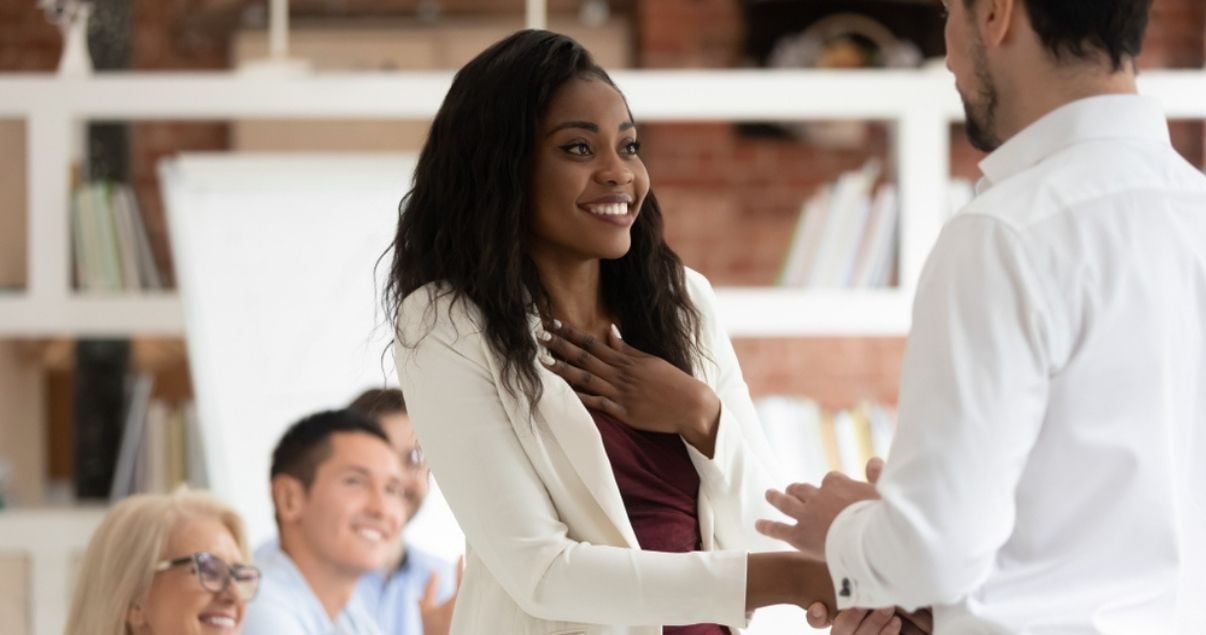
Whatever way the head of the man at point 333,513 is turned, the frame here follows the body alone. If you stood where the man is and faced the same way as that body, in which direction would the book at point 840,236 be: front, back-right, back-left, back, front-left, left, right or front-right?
left

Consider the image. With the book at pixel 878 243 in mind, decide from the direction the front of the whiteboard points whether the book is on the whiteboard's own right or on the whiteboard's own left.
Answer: on the whiteboard's own left

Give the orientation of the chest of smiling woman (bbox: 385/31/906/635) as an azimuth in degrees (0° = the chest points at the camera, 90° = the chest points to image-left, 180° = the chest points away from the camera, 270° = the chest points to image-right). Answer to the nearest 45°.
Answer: approximately 315°

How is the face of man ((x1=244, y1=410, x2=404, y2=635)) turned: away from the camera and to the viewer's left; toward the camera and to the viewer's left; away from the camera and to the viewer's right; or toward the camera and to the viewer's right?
toward the camera and to the viewer's right

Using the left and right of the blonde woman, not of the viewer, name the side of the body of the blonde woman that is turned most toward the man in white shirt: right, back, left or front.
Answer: front

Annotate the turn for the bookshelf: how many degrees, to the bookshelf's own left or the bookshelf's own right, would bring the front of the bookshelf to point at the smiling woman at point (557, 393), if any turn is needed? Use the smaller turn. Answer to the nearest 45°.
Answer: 0° — it already faces them

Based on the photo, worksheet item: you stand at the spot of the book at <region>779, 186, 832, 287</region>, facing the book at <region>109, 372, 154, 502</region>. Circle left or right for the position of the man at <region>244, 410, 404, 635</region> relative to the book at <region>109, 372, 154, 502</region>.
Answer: left

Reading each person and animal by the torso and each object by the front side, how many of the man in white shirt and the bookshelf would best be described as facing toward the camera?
1

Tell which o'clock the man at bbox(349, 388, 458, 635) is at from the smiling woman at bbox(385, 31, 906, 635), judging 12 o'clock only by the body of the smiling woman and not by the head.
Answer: The man is roughly at 7 o'clock from the smiling woman.

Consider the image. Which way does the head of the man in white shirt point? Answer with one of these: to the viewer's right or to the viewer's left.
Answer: to the viewer's left

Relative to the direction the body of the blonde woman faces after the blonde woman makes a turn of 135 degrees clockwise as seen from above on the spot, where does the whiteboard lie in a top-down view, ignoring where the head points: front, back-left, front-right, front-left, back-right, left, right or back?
right

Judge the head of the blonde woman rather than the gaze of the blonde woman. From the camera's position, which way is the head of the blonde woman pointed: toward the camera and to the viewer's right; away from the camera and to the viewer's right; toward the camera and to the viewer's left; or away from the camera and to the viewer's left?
toward the camera and to the viewer's right
